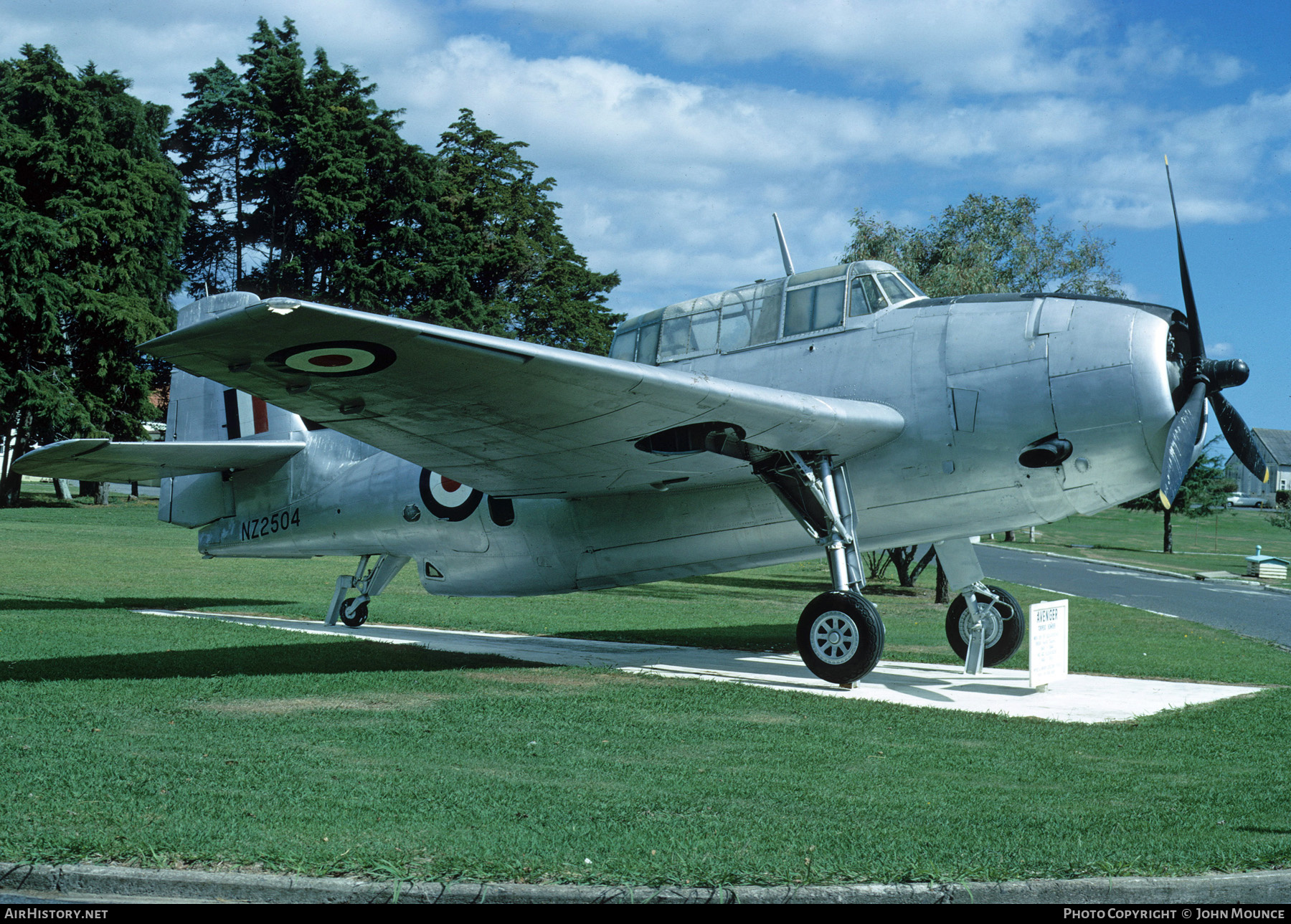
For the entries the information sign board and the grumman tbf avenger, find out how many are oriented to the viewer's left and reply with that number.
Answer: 0

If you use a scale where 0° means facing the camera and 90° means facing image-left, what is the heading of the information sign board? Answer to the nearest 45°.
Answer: approximately 315°

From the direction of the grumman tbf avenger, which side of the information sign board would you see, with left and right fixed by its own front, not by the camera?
right

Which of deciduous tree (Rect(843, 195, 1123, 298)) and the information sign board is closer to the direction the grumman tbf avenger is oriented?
the information sign board

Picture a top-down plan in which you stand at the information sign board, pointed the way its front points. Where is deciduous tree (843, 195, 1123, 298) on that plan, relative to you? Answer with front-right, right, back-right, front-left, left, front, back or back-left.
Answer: back-left

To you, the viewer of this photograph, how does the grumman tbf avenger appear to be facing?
facing the viewer and to the right of the viewer

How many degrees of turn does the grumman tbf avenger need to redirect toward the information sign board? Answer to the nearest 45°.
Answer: approximately 45° to its left
